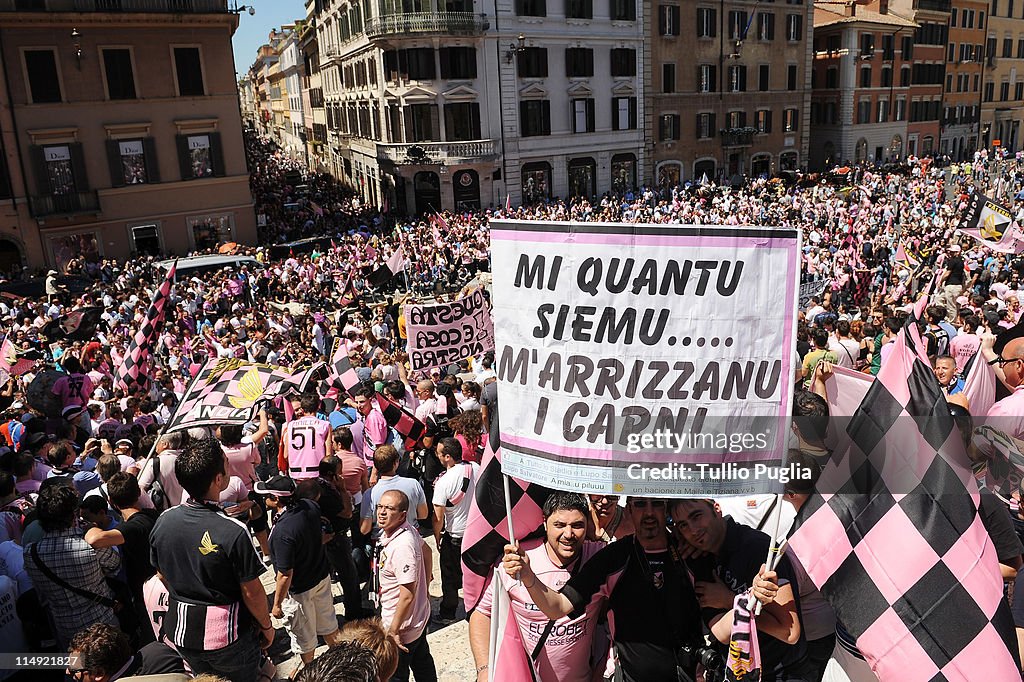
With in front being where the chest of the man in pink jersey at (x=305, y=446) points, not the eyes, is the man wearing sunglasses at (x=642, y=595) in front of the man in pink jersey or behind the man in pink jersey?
behind

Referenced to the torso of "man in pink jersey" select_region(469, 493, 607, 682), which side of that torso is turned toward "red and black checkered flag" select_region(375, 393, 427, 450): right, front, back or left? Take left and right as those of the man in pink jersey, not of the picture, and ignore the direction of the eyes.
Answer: back

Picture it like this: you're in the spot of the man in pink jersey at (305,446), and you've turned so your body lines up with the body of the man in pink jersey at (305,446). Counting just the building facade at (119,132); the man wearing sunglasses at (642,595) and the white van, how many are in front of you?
2

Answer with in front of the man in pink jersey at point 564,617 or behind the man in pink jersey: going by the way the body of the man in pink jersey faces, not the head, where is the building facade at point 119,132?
behind

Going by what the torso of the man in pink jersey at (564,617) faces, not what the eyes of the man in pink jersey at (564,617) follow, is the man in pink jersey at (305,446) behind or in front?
behind

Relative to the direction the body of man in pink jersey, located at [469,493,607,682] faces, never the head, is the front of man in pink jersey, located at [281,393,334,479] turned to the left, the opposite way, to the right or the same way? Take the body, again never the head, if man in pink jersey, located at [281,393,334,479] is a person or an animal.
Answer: the opposite way

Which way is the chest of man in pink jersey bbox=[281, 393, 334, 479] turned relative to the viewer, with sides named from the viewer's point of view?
facing away from the viewer

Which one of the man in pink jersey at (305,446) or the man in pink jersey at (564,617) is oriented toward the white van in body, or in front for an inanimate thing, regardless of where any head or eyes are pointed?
the man in pink jersey at (305,446)

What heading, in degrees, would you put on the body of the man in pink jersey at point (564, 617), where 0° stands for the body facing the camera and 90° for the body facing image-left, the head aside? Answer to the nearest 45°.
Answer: approximately 0°

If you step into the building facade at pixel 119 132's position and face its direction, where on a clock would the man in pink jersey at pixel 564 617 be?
The man in pink jersey is roughly at 12 o'clock from the building facade.

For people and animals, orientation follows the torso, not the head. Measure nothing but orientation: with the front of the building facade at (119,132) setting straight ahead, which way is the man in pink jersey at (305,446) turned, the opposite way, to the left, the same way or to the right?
the opposite way
